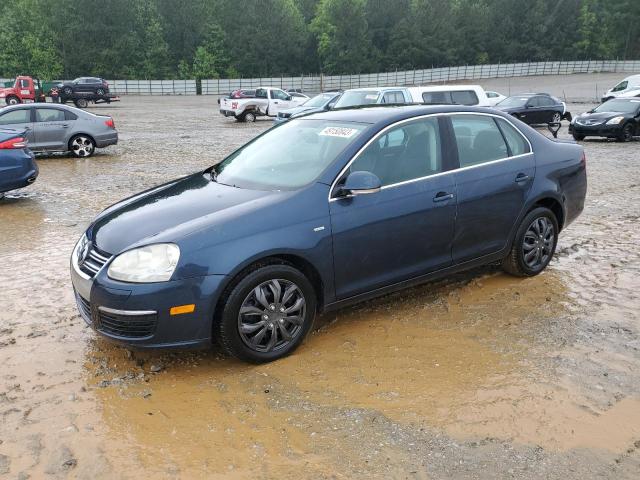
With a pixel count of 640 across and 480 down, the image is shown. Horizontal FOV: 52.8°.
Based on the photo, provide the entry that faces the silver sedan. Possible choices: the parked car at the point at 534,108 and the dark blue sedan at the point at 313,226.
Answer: the parked car

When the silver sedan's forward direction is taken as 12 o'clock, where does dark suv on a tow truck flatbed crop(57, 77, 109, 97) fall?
The dark suv on a tow truck flatbed is roughly at 3 o'clock from the silver sedan.

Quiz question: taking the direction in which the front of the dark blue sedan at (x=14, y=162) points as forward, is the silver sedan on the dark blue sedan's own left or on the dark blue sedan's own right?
on the dark blue sedan's own right

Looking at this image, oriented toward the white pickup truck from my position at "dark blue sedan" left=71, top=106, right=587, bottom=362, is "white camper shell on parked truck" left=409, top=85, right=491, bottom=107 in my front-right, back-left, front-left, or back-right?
front-right

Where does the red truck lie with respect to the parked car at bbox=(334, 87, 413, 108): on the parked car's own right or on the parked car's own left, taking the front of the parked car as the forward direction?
on the parked car's own right

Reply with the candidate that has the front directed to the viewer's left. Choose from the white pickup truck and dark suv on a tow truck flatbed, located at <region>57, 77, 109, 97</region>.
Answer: the dark suv on a tow truck flatbed

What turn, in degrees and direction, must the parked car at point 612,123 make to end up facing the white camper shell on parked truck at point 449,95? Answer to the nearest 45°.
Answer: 0° — it already faces it

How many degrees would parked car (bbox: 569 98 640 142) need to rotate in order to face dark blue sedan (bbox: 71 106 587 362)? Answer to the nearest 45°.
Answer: approximately 45° to its left

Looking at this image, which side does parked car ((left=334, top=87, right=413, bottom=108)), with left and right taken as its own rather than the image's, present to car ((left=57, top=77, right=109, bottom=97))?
right

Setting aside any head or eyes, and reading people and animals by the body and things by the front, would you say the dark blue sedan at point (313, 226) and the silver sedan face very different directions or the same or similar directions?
same or similar directions

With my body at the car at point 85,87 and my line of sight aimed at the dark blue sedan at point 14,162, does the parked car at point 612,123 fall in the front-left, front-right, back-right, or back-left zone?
front-left

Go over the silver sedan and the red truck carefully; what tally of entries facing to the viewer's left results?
2

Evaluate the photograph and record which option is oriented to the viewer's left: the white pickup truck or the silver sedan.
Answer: the silver sedan

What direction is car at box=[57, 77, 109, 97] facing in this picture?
to the viewer's left

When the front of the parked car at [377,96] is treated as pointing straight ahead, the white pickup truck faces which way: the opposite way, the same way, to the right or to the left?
the opposite way

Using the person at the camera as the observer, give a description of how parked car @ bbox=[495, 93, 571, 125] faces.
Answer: facing the viewer and to the left of the viewer

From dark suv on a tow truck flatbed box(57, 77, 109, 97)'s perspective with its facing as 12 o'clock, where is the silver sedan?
The silver sedan is roughly at 9 o'clock from the dark suv on a tow truck flatbed.
